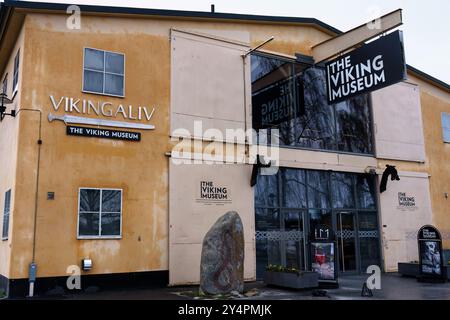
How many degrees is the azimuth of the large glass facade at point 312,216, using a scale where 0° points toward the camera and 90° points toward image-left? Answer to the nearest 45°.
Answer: approximately 0°

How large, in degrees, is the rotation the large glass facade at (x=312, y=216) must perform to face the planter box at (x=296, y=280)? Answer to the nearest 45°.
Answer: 0° — it already faces it

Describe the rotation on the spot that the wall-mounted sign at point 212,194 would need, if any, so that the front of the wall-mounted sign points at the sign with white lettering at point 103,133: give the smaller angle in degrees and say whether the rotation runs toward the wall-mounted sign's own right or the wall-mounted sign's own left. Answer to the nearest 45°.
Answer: approximately 45° to the wall-mounted sign's own right

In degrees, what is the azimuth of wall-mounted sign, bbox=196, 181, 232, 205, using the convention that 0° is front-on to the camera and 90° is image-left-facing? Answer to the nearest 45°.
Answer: approximately 0°

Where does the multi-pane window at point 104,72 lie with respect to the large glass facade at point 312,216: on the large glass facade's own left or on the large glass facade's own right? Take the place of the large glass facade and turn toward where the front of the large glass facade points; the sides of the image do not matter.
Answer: on the large glass facade's own right

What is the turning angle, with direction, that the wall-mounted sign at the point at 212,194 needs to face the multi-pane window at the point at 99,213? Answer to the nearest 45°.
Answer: approximately 45° to its right

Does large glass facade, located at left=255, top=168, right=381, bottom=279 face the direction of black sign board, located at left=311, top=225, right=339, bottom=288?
yes

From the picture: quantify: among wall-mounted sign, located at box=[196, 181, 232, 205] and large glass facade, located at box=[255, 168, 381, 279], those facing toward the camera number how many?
2

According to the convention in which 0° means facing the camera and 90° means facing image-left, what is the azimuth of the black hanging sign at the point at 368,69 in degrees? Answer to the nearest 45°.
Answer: approximately 45°

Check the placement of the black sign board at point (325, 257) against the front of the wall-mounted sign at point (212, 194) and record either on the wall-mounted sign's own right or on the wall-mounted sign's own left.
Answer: on the wall-mounted sign's own left
